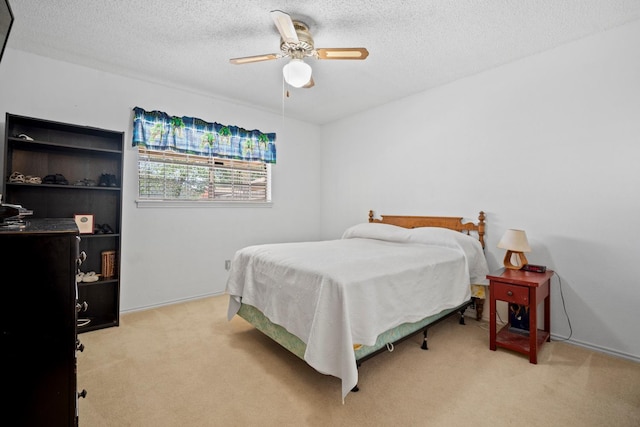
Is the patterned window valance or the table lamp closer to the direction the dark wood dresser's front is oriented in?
the table lamp

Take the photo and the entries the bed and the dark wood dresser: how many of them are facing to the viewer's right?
1

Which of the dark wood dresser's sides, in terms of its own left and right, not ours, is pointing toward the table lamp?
front

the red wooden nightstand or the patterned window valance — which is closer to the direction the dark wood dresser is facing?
the red wooden nightstand

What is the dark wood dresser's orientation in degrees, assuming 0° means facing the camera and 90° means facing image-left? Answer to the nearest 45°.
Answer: approximately 270°

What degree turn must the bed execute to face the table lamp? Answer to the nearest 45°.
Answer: approximately 180°

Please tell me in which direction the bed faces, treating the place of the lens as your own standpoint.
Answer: facing the viewer and to the left of the viewer

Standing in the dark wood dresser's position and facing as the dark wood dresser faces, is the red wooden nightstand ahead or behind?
ahead

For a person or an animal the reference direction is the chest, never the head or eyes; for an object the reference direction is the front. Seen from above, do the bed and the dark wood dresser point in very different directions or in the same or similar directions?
very different directions

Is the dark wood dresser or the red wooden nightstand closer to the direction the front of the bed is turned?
the dark wood dresser

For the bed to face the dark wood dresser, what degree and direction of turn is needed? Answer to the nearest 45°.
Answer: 0° — it already faces it

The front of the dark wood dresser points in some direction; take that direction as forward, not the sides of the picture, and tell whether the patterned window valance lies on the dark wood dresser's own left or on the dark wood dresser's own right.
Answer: on the dark wood dresser's own left
